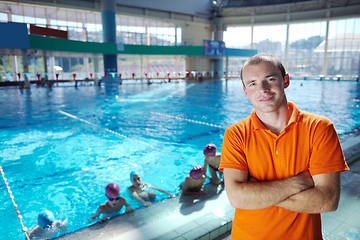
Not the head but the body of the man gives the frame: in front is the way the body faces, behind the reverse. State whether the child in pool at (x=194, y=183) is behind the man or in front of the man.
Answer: behind

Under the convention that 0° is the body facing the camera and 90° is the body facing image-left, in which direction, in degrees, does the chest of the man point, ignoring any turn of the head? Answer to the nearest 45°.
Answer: approximately 0°

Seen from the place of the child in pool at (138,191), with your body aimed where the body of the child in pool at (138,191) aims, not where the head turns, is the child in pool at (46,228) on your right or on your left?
on your right

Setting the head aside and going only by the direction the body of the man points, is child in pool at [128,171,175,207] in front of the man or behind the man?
behind

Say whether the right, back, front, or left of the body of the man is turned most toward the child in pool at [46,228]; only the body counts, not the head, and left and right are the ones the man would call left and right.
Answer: right
